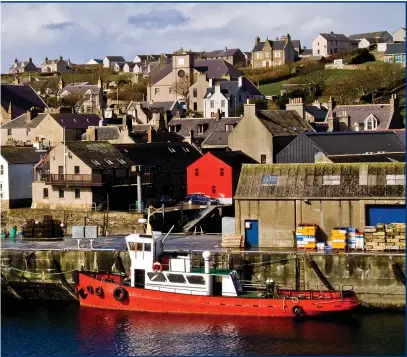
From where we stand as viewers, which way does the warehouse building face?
facing the viewer

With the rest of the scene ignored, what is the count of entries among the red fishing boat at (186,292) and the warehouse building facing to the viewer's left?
1

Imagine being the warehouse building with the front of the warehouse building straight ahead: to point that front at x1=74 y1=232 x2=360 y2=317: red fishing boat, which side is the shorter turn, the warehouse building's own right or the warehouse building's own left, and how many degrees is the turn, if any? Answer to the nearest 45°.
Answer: approximately 45° to the warehouse building's own right

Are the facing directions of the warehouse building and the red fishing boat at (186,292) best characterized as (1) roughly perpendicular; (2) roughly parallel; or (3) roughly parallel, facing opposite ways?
roughly perpendicular

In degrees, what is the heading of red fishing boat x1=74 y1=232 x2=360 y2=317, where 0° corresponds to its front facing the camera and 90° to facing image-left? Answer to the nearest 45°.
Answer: approximately 90°

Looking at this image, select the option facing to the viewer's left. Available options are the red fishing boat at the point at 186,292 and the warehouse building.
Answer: the red fishing boat

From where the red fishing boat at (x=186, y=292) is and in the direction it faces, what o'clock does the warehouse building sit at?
The warehouse building is roughly at 5 o'clock from the red fishing boat.
